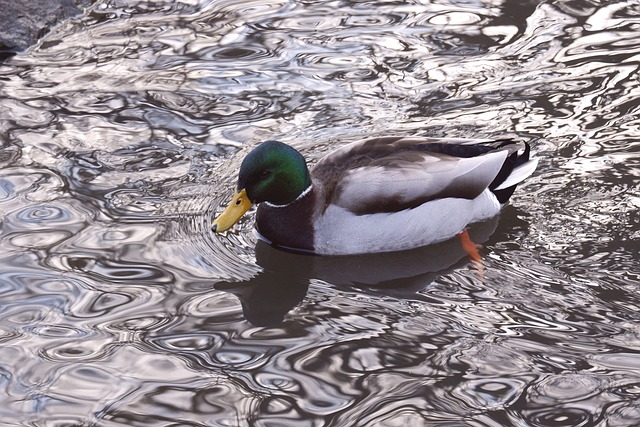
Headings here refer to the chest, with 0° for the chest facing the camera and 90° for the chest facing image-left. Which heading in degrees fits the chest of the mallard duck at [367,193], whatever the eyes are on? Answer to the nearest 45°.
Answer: approximately 90°

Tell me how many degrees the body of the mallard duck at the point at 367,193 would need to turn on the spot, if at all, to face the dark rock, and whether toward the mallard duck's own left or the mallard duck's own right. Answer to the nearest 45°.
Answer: approximately 45° to the mallard duck's own right
